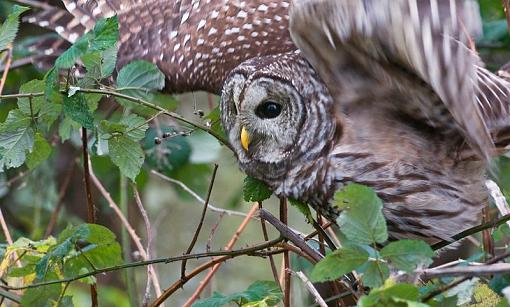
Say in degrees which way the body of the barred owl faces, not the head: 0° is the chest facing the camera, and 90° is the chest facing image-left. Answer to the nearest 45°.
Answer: approximately 45°

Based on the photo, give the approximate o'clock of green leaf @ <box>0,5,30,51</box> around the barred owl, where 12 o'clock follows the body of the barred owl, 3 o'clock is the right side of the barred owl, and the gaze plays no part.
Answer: The green leaf is roughly at 1 o'clock from the barred owl.
